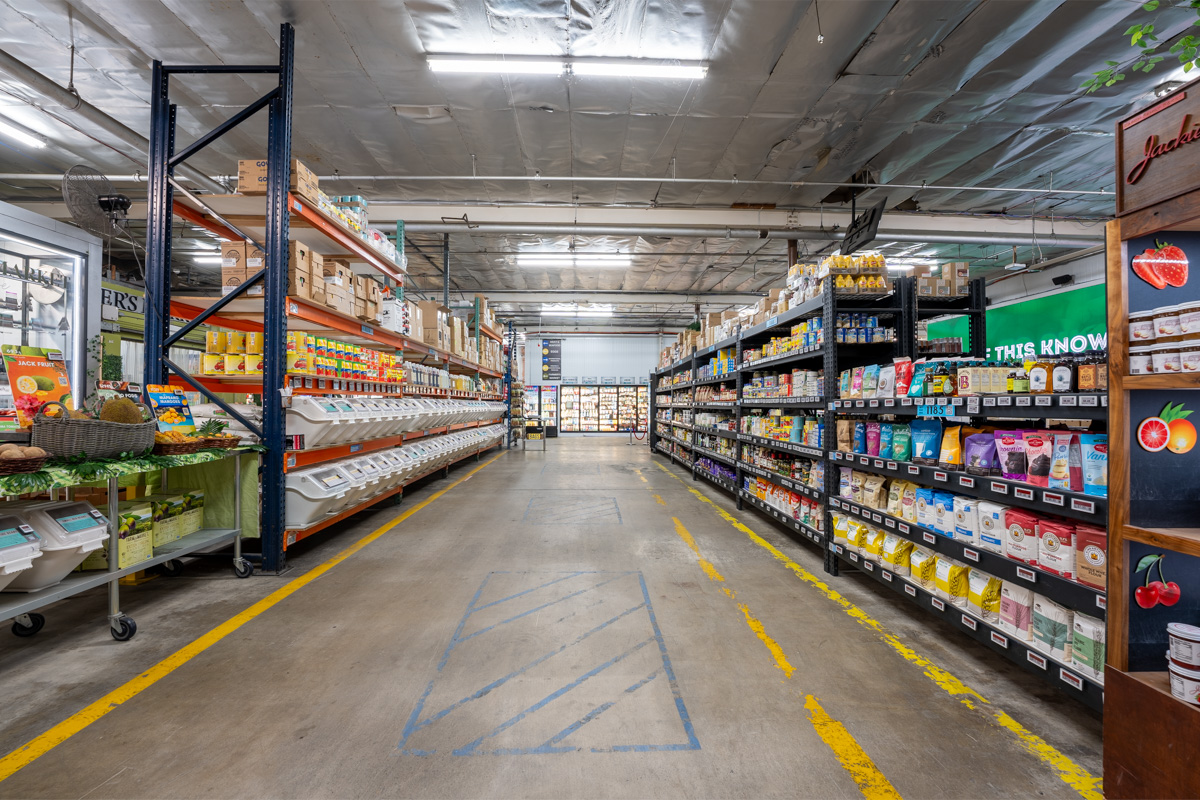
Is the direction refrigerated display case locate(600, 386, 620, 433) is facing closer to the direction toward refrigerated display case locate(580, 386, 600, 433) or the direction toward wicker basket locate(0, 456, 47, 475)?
the wicker basket

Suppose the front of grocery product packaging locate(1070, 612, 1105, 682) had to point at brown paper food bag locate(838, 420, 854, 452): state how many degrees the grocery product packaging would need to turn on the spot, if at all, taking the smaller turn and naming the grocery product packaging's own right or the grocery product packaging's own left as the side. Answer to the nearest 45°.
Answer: approximately 90° to the grocery product packaging's own right

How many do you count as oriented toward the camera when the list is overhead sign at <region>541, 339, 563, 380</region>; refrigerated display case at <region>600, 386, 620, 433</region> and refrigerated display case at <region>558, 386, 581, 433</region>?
3

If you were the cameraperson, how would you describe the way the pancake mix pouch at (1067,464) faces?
facing the viewer and to the left of the viewer

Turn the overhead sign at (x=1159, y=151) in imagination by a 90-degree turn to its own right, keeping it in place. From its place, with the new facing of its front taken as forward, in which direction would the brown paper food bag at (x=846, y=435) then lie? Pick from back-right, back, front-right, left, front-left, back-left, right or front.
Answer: front

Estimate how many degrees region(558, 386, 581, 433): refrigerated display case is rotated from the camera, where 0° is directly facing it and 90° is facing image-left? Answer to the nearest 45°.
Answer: approximately 0°

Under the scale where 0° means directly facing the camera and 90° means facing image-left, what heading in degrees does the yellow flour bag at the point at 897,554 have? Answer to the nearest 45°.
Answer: approximately 45°

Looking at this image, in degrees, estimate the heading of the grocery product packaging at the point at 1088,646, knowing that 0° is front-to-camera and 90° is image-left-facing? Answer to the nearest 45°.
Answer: approximately 45°
